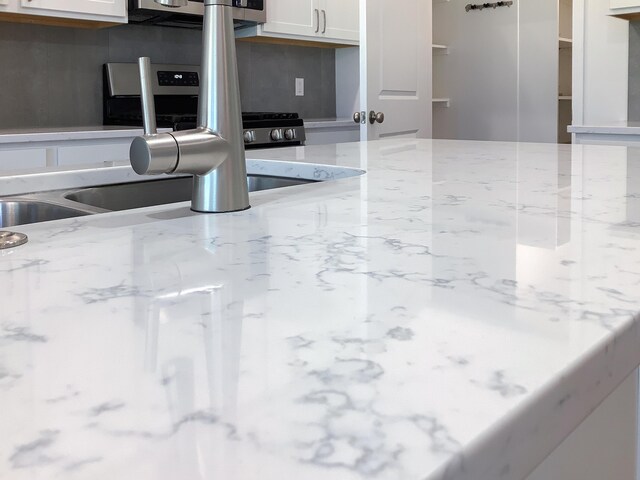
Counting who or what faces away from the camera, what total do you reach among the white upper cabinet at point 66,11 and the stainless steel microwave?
0

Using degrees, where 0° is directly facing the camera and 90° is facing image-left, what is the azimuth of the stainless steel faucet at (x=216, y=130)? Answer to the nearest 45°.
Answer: approximately 135°

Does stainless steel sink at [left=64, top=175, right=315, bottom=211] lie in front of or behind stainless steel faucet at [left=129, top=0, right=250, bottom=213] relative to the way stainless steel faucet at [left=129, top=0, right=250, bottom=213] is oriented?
in front

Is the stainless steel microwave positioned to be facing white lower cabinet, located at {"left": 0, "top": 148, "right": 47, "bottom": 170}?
no

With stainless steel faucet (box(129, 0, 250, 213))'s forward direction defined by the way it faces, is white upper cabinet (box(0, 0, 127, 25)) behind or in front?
in front

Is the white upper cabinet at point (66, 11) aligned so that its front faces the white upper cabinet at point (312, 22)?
no

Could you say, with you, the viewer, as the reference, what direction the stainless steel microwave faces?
facing the viewer and to the right of the viewer

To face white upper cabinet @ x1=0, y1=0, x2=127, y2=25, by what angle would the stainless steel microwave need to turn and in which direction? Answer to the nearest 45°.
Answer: approximately 90° to its right

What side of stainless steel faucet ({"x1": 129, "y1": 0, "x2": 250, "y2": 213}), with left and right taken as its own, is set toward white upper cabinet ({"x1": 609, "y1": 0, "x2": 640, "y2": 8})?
right

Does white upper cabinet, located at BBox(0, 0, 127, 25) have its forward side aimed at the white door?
no

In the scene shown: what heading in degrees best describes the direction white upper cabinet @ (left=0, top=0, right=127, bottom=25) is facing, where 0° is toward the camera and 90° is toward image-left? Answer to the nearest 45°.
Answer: approximately 315°

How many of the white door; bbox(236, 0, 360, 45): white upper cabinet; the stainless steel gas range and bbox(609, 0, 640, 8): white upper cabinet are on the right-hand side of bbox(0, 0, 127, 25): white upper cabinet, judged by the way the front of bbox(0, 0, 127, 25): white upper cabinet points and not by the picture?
0

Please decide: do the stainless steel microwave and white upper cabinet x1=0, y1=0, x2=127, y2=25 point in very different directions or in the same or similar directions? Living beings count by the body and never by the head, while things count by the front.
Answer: same or similar directions

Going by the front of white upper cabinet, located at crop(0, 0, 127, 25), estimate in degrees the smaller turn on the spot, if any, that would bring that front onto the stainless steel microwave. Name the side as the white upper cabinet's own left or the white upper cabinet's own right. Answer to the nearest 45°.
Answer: approximately 90° to the white upper cabinet's own left
